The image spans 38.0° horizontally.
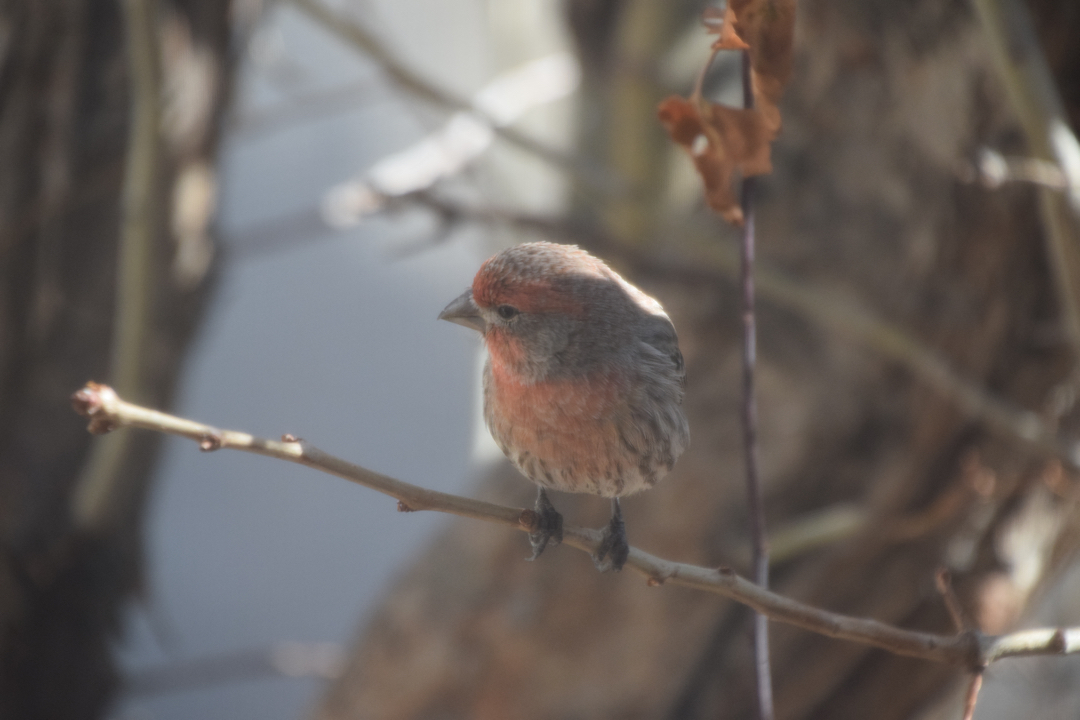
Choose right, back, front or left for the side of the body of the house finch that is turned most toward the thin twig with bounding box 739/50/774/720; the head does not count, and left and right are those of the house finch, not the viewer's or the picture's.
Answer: left

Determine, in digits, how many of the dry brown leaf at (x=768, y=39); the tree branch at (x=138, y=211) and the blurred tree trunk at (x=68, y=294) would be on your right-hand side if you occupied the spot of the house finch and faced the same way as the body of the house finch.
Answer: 2

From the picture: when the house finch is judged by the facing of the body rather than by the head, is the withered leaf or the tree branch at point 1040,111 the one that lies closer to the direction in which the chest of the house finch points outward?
the withered leaf

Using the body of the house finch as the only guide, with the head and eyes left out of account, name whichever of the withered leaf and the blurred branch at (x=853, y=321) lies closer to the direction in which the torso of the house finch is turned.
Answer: the withered leaf

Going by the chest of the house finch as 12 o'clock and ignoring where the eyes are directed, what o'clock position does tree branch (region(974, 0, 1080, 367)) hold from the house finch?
The tree branch is roughly at 7 o'clock from the house finch.

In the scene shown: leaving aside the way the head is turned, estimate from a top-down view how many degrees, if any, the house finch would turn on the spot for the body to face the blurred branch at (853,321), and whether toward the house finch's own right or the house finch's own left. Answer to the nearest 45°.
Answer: approximately 180°

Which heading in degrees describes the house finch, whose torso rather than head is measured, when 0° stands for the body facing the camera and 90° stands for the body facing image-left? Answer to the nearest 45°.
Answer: approximately 45°

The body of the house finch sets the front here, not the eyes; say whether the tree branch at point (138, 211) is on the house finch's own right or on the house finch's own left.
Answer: on the house finch's own right

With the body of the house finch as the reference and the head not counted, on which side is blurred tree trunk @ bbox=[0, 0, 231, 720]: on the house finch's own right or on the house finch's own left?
on the house finch's own right
